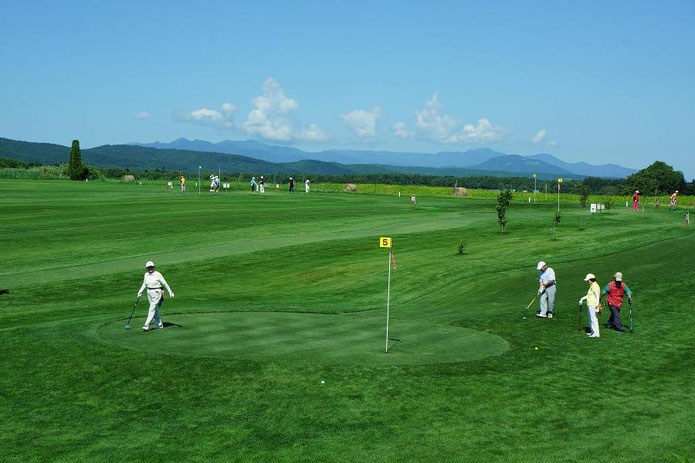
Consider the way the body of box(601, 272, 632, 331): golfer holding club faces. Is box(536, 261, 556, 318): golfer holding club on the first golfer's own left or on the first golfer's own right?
on the first golfer's own right

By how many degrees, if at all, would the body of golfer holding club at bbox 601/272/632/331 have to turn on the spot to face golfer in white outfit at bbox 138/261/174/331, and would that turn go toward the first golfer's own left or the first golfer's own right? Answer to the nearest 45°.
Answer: approximately 45° to the first golfer's own right

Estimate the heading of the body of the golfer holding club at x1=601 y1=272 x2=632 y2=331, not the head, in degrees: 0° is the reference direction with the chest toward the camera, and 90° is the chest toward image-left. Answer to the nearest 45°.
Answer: approximately 0°

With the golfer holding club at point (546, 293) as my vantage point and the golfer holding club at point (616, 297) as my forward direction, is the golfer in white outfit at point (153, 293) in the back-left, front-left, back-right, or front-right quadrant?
back-right

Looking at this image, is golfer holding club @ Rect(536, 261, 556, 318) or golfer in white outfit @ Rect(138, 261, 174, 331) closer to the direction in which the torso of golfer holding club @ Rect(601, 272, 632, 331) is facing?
the golfer in white outfit

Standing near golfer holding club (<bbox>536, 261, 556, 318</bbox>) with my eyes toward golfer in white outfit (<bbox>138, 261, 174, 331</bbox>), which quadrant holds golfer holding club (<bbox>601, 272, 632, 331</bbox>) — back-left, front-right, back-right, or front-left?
back-left
